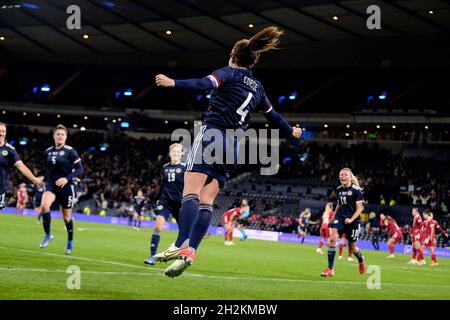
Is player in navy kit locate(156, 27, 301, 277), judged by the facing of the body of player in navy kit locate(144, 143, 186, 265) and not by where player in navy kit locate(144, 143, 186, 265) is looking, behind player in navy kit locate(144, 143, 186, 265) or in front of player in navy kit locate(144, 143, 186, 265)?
in front

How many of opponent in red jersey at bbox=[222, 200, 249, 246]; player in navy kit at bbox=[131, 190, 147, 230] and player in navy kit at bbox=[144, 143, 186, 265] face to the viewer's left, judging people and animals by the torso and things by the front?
0

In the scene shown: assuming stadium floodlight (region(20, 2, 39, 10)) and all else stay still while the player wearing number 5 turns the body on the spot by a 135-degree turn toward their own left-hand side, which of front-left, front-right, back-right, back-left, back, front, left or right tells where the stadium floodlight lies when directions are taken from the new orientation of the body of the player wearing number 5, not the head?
left

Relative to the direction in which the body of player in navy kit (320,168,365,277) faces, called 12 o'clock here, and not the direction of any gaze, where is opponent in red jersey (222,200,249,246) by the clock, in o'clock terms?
The opponent in red jersey is roughly at 4 o'clock from the player in navy kit.

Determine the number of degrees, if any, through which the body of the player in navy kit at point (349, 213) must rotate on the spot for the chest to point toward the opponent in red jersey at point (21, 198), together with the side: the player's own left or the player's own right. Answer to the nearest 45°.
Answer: approximately 90° to the player's own right

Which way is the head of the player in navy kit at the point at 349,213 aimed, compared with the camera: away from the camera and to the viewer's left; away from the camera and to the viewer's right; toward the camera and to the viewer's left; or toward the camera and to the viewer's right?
toward the camera and to the viewer's left

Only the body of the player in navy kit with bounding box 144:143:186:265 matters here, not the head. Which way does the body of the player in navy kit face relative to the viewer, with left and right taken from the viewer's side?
facing the viewer

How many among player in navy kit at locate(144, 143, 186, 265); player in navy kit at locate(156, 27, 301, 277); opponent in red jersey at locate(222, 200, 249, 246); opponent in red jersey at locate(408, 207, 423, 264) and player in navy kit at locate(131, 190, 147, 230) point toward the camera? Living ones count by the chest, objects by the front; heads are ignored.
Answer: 2

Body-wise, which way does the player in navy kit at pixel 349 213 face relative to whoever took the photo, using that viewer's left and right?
facing the viewer and to the left of the viewer

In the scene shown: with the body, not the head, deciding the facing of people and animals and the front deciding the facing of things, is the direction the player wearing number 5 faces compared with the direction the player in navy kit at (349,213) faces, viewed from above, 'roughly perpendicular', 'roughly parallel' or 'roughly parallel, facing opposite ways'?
roughly parallel

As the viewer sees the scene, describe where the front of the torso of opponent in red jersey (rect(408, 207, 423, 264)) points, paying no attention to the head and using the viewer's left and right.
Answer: facing to the left of the viewer

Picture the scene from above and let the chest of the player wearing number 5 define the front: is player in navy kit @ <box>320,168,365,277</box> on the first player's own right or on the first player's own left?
on the first player's own left
